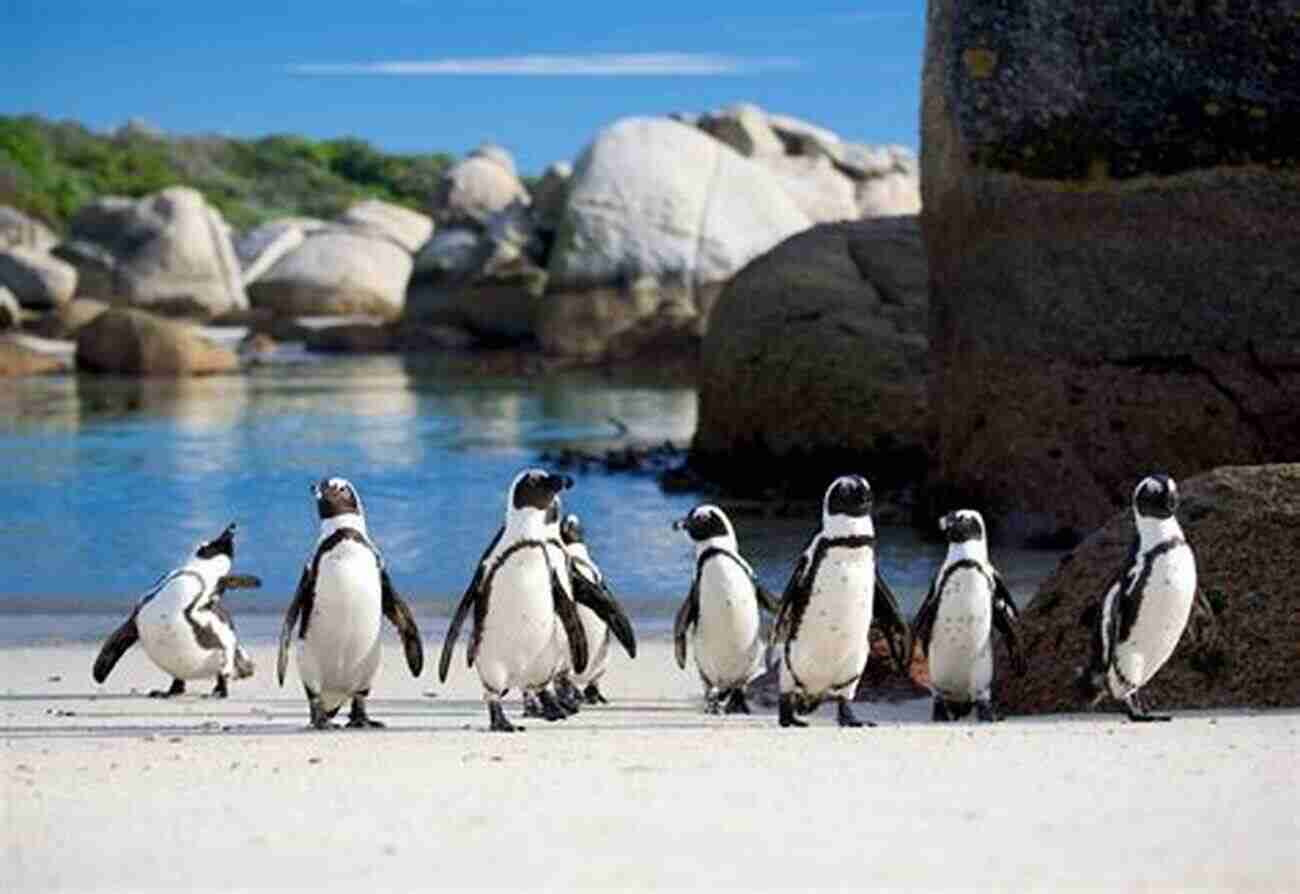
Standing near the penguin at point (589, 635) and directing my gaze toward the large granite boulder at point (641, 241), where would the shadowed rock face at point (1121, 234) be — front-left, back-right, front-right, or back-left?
front-right

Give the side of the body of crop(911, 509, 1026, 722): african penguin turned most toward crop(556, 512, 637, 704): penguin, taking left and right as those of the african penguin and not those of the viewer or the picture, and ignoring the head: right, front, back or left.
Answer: right

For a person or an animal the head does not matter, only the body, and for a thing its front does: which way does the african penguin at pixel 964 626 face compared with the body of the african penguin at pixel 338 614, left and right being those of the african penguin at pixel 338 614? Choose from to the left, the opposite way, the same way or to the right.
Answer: the same way

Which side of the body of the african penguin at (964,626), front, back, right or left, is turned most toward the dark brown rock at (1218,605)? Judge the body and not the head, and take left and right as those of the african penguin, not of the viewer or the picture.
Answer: left

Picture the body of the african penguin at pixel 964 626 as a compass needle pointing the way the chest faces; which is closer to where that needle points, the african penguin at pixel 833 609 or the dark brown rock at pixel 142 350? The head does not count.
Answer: the african penguin

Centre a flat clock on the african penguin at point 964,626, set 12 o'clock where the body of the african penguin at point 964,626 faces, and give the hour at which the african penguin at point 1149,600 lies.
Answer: the african penguin at point 1149,600 is roughly at 10 o'clock from the african penguin at point 964,626.

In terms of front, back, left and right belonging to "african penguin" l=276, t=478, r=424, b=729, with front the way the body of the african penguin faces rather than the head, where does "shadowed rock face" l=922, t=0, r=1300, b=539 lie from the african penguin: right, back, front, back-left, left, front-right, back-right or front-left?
back-left

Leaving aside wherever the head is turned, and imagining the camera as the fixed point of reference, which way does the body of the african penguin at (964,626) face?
toward the camera

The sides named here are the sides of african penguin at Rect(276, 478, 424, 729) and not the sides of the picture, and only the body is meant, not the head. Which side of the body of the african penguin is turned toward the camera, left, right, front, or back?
front

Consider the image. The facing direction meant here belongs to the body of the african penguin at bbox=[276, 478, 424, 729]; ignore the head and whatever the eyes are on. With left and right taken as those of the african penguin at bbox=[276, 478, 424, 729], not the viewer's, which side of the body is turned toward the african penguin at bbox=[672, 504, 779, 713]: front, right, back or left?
left

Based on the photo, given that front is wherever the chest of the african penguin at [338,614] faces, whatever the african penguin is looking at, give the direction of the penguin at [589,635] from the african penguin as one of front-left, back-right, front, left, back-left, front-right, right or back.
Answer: back-left

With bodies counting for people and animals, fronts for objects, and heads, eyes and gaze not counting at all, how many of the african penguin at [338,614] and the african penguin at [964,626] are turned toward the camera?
2

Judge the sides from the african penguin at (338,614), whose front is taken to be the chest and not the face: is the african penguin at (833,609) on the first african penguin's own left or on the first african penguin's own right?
on the first african penguin's own left

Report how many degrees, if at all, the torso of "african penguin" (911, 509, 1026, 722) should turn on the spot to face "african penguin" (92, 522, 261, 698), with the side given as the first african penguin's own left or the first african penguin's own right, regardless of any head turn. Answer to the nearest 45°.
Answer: approximately 90° to the first african penguin's own right

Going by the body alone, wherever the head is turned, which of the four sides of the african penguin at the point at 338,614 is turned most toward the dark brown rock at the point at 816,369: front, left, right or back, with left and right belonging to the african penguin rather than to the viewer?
back
